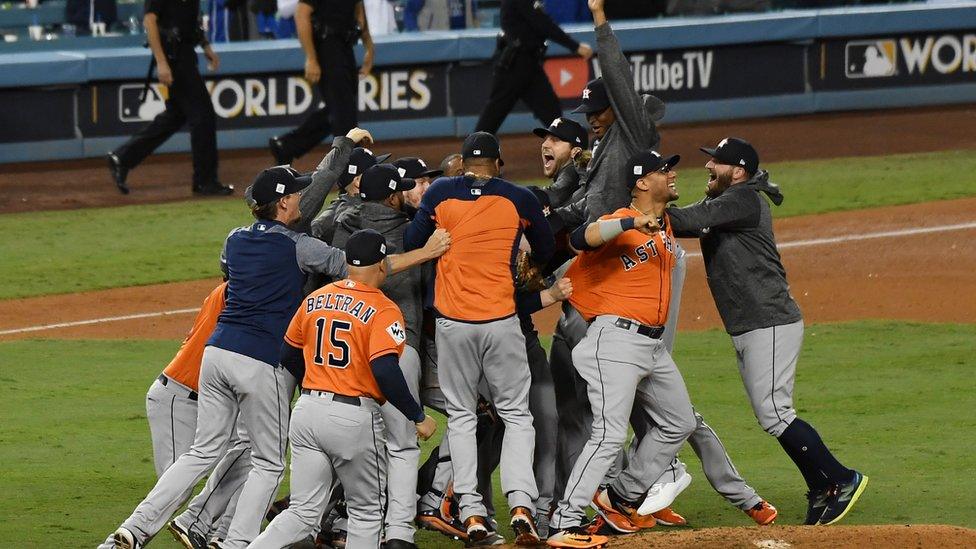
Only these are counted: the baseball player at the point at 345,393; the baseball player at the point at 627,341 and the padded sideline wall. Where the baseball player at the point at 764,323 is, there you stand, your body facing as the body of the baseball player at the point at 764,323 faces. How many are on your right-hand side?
1

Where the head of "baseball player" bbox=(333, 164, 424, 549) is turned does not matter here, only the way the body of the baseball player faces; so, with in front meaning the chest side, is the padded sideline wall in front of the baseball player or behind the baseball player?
in front

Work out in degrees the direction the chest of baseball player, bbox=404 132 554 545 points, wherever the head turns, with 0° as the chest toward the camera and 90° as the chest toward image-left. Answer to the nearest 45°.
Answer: approximately 180°

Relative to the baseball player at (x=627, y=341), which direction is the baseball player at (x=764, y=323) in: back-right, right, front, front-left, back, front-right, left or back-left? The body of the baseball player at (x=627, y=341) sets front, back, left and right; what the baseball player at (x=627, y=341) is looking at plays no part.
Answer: left

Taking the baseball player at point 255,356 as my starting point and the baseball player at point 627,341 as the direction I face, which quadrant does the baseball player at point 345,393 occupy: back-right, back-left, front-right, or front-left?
front-right

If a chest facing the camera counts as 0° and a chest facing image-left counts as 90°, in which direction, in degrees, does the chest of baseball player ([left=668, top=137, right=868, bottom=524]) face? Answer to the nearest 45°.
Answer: approximately 90°

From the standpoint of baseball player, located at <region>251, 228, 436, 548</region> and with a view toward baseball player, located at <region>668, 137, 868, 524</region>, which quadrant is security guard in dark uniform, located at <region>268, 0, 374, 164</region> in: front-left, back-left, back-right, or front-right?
front-left

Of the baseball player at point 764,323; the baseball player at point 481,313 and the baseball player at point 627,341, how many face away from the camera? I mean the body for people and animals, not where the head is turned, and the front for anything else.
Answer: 1

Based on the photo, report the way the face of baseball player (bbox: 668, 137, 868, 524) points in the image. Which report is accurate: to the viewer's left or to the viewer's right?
to the viewer's left

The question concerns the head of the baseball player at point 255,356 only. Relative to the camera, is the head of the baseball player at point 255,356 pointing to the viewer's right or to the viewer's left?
to the viewer's right

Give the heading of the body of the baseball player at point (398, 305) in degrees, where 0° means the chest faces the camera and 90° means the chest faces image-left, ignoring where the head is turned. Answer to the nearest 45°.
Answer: approximately 225°
